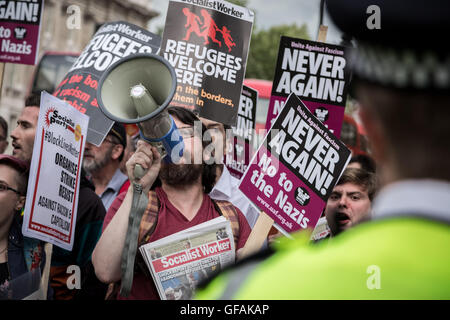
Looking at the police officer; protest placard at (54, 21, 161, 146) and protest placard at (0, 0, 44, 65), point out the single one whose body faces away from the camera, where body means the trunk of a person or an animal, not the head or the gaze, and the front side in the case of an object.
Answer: the police officer

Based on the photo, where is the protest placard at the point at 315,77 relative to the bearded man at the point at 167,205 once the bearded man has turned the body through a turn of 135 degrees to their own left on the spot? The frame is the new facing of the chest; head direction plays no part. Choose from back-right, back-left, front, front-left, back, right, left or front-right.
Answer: front

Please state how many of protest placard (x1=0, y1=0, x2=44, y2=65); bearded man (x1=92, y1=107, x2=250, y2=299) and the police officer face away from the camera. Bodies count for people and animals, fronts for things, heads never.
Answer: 1

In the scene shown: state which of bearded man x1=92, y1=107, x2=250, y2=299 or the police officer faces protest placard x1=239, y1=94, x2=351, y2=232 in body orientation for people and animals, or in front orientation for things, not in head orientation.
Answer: the police officer

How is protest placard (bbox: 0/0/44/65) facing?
toward the camera

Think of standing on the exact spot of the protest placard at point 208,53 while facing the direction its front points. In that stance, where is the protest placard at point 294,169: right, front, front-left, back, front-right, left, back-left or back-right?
front-left

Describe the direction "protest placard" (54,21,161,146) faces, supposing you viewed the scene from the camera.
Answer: facing the viewer

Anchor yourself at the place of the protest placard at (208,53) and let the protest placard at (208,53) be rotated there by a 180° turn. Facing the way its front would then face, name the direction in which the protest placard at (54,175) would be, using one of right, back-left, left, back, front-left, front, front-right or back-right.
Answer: back-left

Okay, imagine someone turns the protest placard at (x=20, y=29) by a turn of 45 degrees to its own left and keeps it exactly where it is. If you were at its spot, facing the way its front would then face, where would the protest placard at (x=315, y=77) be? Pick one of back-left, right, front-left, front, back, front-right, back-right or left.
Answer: front

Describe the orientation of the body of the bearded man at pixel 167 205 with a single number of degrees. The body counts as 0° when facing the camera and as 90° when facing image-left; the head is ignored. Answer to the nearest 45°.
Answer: approximately 0°

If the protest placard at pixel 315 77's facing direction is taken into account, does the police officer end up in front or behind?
in front

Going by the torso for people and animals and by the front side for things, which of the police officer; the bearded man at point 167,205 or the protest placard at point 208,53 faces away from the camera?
the police officer

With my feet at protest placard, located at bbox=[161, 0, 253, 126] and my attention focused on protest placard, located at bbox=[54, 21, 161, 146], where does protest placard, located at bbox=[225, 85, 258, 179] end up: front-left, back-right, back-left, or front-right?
back-right

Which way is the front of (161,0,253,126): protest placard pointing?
toward the camera

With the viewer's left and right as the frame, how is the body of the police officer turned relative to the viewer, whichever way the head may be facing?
facing away from the viewer

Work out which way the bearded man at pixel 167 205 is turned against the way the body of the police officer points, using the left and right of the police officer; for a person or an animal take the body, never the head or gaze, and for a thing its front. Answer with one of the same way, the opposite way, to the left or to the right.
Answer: the opposite way
